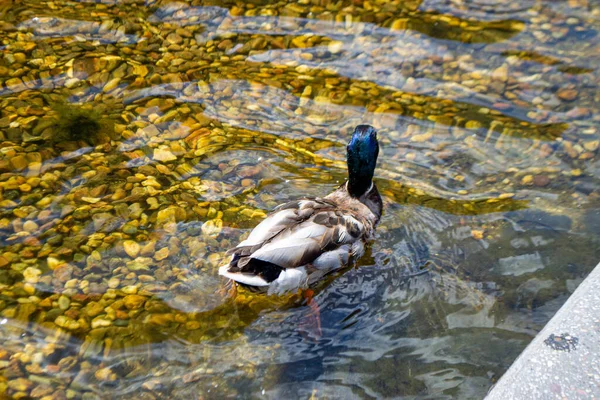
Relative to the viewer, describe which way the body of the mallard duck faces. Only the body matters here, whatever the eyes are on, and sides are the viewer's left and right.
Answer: facing away from the viewer and to the right of the viewer

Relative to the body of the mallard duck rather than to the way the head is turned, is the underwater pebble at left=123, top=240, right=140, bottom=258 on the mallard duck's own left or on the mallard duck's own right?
on the mallard duck's own left
